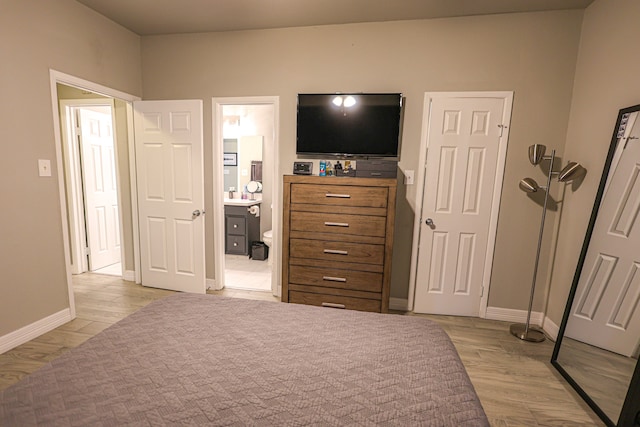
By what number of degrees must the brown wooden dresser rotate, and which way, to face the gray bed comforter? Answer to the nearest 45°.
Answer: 0° — it already faces it

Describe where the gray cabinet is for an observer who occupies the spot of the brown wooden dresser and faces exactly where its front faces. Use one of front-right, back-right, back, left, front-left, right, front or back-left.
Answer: back-right

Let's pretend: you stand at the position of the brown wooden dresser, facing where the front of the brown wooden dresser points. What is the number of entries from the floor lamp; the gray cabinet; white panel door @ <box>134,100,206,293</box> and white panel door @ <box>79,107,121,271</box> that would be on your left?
1

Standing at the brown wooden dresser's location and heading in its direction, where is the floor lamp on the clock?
The floor lamp is roughly at 9 o'clock from the brown wooden dresser.

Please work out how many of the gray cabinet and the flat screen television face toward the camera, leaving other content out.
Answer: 2

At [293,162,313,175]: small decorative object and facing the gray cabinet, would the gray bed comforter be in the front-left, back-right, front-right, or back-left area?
back-left

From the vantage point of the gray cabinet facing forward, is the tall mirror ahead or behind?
ahead

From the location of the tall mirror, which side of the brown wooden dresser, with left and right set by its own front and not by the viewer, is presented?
left

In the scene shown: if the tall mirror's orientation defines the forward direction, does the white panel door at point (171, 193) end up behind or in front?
in front

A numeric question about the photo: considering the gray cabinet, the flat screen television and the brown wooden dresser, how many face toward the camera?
3

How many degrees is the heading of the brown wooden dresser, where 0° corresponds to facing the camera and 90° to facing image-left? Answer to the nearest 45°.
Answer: approximately 0°
